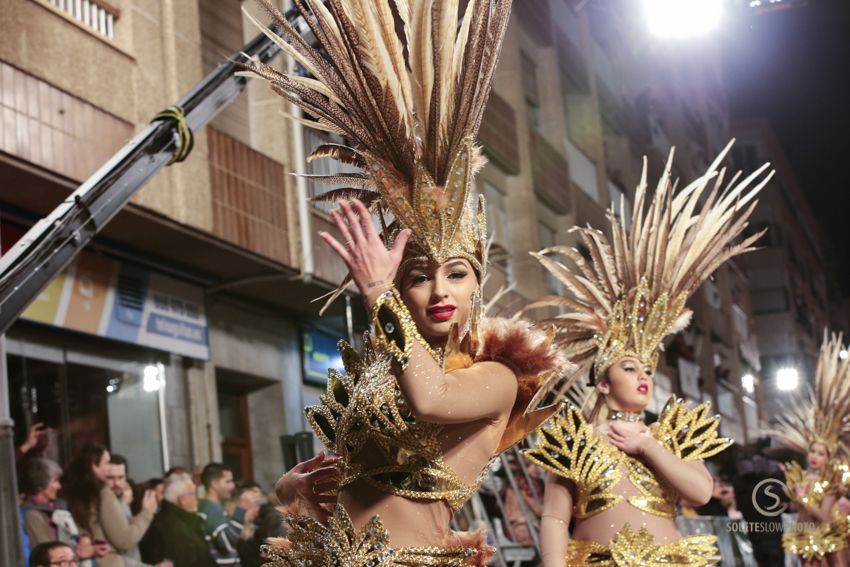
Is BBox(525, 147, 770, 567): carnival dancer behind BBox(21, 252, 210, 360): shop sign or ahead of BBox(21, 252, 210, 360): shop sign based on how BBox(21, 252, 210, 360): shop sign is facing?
ahead

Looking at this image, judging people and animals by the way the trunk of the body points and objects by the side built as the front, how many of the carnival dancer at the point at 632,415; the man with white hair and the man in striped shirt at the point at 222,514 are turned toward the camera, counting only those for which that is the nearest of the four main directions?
1

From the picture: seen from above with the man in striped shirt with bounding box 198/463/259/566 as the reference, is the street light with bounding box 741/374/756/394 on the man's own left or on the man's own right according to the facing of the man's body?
on the man's own left

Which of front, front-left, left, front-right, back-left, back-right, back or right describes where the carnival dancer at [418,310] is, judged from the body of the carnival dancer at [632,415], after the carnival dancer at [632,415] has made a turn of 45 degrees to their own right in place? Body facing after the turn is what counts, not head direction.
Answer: front-left

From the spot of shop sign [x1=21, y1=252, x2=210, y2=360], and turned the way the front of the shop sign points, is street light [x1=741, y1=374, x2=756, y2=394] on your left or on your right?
on your left

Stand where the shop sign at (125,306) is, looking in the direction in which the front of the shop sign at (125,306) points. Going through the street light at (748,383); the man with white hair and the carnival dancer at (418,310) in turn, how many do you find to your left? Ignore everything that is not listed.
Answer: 1

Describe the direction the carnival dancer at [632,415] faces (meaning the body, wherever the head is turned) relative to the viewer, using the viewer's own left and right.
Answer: facing the viewer

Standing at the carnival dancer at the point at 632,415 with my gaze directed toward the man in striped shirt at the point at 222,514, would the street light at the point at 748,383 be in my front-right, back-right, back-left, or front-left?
front-right

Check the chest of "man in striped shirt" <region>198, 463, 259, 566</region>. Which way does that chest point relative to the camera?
to the viewer's right

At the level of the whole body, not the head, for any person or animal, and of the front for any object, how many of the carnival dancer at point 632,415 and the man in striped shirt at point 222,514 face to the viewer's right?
1

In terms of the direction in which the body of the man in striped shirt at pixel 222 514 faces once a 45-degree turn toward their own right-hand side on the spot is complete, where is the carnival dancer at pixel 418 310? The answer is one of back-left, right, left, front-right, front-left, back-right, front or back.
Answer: front-right

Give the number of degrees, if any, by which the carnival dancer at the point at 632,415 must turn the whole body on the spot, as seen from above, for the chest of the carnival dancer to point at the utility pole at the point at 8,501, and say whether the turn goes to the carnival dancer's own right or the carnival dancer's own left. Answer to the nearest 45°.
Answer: approximately 90° to the carnival dancer's own right

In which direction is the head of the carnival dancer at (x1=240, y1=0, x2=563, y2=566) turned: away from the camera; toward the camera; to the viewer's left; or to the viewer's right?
toward the camera

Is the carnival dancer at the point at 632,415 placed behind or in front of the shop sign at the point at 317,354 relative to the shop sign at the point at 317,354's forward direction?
in front

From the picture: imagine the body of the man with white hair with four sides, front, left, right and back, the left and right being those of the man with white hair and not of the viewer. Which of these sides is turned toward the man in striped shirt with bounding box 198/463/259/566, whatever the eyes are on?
front

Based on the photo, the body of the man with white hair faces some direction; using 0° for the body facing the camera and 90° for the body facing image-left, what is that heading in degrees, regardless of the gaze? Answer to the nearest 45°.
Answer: approximately 225°

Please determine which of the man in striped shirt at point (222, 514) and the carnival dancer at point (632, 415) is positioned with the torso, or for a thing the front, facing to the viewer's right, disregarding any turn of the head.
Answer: the man in striped shirt

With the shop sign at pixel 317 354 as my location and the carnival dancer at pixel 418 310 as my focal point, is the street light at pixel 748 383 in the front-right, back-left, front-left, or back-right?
back-left
